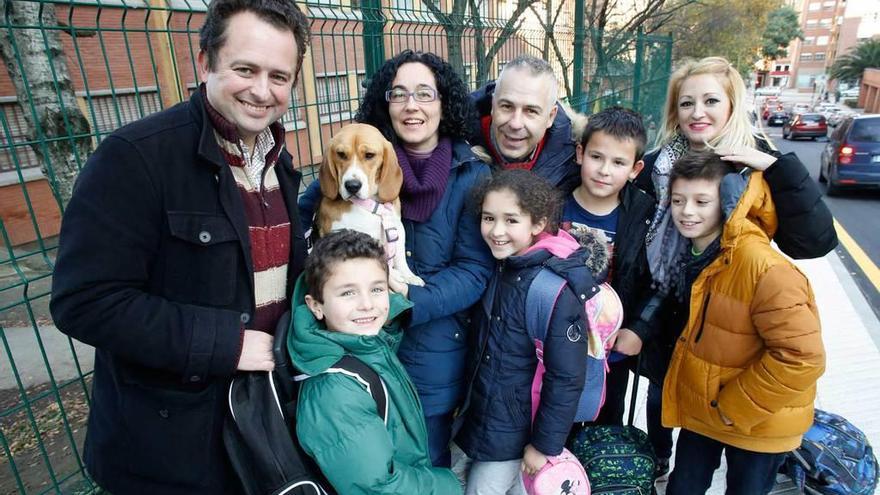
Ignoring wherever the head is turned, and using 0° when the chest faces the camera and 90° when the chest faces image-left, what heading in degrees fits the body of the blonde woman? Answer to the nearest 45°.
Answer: approximately 0°

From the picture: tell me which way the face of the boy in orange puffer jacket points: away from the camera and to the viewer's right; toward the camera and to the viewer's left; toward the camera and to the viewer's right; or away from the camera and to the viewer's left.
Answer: toward the camera and to the viewer's left

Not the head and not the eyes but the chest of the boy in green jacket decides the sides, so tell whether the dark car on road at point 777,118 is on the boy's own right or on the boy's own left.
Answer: on the boy's own left

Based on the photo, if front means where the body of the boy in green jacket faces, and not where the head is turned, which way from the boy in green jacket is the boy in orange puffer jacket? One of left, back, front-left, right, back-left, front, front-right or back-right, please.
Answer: front-left

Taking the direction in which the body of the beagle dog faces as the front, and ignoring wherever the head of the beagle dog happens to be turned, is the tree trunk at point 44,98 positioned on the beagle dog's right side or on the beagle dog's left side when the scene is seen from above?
on the beagle dog's right side

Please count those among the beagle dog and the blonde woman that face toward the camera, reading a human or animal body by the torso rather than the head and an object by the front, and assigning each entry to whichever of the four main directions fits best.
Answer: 2

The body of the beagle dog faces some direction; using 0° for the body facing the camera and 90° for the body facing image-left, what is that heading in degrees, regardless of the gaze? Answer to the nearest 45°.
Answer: approximately 0°

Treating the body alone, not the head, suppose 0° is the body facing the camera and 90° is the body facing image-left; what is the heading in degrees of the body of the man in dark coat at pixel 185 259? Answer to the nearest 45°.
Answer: approximately 315°
